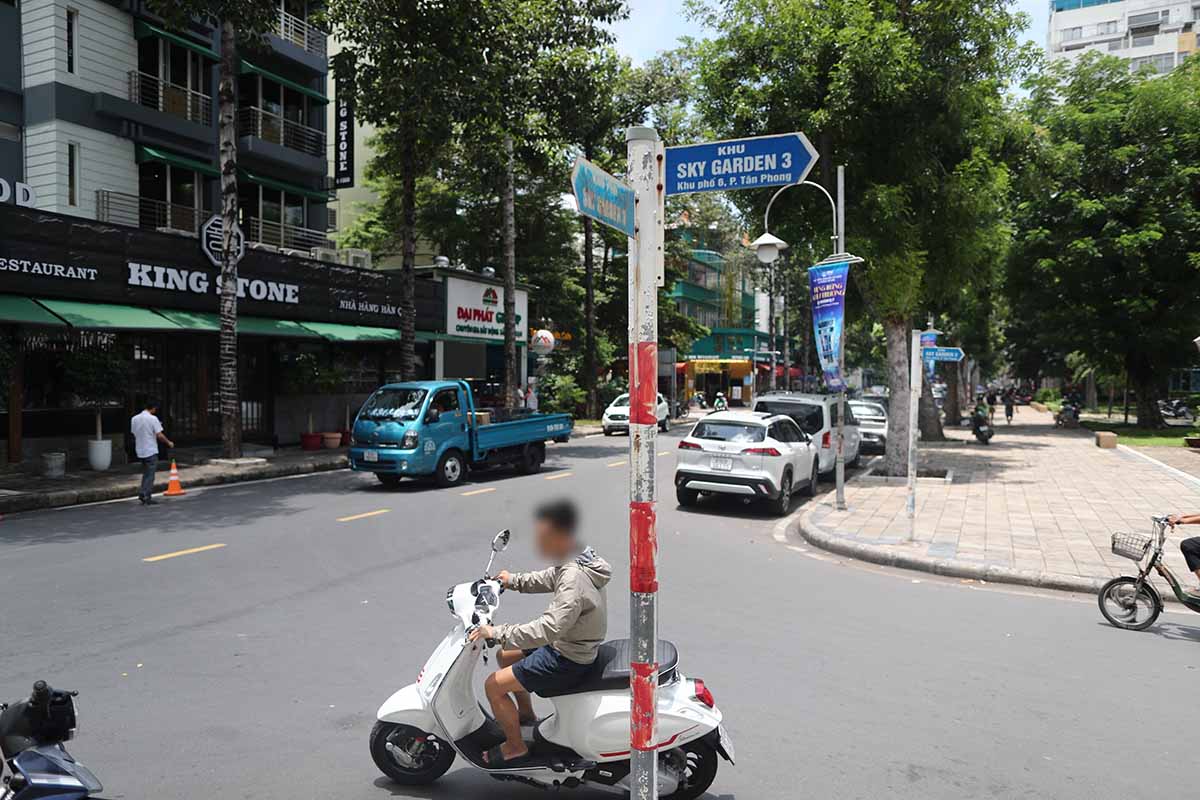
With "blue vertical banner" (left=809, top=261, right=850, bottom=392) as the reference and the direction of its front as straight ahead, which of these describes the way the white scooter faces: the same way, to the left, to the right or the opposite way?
to the right

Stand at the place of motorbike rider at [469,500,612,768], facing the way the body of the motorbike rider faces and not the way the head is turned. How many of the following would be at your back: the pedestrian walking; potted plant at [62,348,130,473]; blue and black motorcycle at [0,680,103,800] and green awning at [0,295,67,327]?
0

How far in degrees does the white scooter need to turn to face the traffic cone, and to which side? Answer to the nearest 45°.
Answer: approximately 45° to its right

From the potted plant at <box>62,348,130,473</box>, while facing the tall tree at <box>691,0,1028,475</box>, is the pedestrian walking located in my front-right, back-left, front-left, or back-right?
front-right

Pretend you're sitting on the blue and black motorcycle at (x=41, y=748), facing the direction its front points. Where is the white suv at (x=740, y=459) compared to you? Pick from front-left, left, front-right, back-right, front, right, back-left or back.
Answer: front-left

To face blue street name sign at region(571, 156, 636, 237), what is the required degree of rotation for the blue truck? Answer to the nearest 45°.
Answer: approximately 45° to its left

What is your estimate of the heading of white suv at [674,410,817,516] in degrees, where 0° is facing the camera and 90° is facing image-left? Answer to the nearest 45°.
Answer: approximately 225°

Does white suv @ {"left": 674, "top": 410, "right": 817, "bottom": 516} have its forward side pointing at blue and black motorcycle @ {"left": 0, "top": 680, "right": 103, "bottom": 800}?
no

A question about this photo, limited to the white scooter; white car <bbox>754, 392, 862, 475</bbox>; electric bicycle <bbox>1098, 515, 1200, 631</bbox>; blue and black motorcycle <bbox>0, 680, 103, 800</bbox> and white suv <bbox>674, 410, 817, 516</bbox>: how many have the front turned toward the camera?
0

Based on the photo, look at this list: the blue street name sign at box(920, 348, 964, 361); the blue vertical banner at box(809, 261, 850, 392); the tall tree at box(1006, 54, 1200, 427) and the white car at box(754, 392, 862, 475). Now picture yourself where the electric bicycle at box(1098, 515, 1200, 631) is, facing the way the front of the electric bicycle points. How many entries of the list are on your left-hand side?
0

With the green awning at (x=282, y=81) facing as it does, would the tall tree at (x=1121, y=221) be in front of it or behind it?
in front

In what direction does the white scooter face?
to the viewer's left

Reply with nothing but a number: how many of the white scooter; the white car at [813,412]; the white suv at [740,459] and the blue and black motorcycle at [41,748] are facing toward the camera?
0

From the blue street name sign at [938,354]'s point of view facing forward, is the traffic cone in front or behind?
in front

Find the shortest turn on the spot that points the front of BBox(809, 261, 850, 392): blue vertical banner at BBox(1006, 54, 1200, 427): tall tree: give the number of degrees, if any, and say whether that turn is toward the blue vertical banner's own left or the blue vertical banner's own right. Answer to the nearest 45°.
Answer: approximately 135° to the blue vertical banner's own left

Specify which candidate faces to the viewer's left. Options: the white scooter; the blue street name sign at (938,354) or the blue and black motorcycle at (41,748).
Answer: the white scooter

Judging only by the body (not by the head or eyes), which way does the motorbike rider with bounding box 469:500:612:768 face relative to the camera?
to the viewer's left

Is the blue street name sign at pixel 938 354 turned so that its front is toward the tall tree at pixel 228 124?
no
